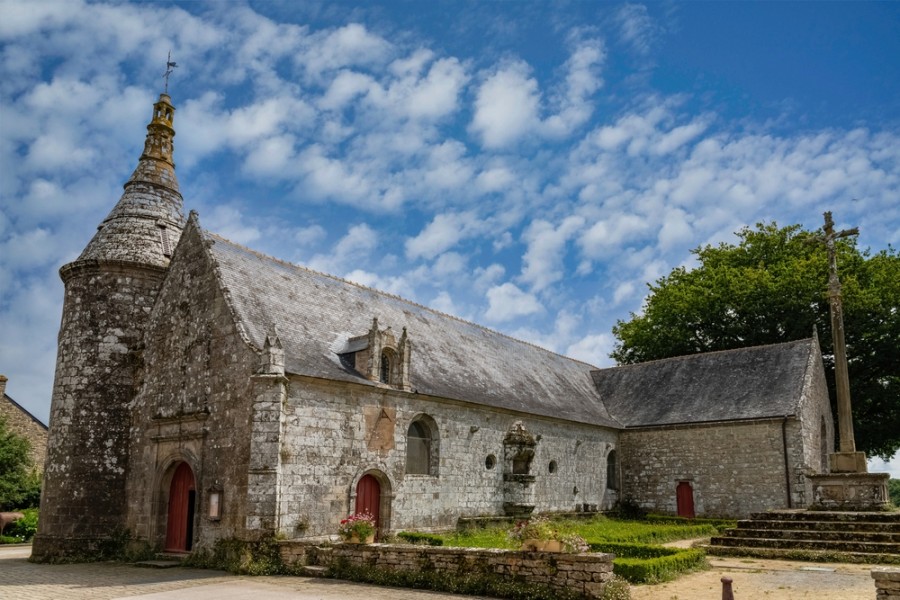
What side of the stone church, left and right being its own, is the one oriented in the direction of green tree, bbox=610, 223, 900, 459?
back

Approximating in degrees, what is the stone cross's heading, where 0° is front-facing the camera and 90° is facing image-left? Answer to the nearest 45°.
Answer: approximately 45°

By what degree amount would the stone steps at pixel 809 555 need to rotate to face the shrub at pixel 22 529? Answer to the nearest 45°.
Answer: approximately 90° to its right

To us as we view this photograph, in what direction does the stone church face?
facing the viewer and to the left of the viewer

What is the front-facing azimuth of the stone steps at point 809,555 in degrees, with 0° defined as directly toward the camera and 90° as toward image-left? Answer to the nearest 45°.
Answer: approximately 0°

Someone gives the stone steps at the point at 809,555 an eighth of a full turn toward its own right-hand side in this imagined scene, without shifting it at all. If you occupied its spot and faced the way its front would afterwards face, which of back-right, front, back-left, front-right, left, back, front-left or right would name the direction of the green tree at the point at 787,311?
back-right

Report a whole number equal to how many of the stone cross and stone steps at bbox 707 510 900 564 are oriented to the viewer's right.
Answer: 0

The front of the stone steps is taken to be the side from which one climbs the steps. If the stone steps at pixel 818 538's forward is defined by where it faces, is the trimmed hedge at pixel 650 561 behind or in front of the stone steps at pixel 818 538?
in front

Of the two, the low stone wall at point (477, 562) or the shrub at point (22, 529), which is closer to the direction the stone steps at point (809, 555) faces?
the low stone wall

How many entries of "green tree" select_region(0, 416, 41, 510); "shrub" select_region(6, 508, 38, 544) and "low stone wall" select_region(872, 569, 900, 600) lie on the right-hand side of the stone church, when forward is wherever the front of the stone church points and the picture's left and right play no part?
2

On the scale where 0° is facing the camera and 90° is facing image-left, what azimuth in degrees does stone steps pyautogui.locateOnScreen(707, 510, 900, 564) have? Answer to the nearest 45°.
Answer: approximately 0°

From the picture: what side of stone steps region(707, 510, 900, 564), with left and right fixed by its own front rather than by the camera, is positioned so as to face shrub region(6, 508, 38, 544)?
right

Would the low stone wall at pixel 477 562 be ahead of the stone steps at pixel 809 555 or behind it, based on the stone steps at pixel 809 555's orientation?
ahead
